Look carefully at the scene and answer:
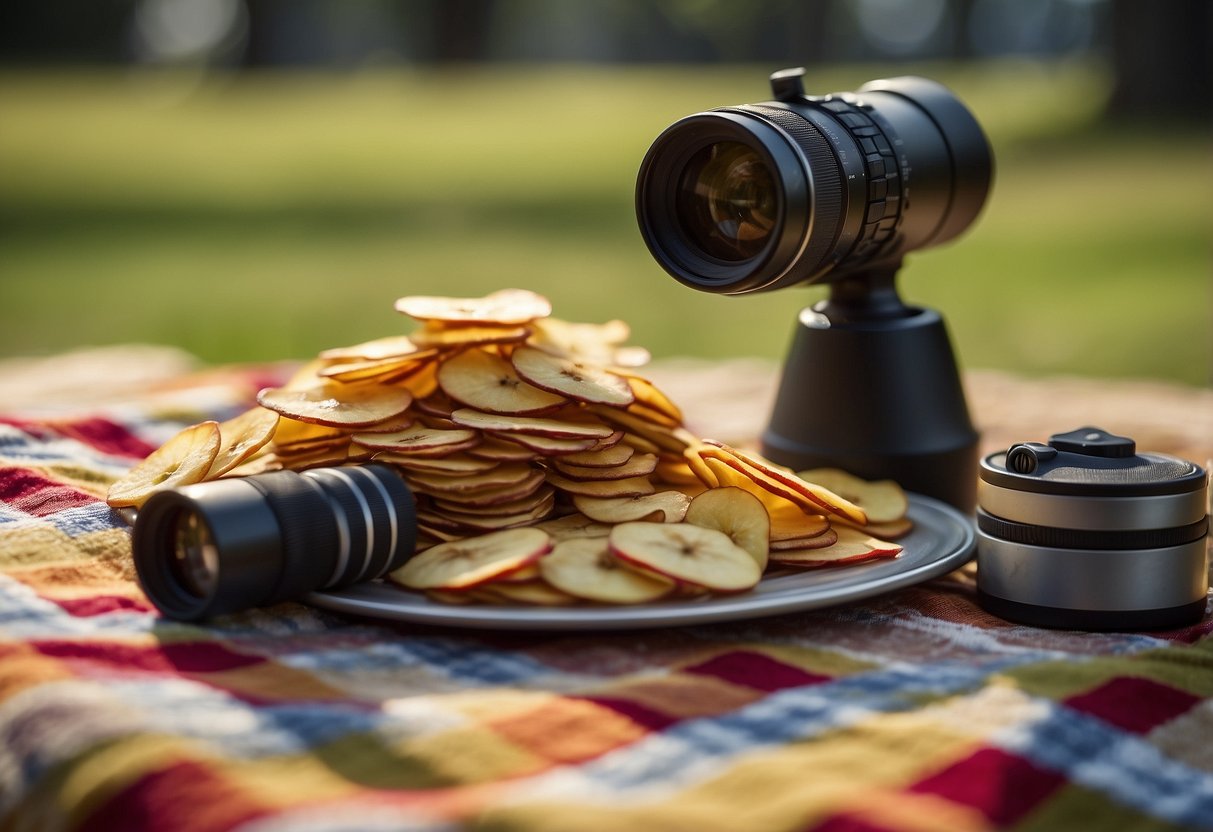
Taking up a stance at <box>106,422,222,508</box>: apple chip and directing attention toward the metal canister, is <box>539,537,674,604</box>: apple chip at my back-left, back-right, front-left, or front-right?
front-right
